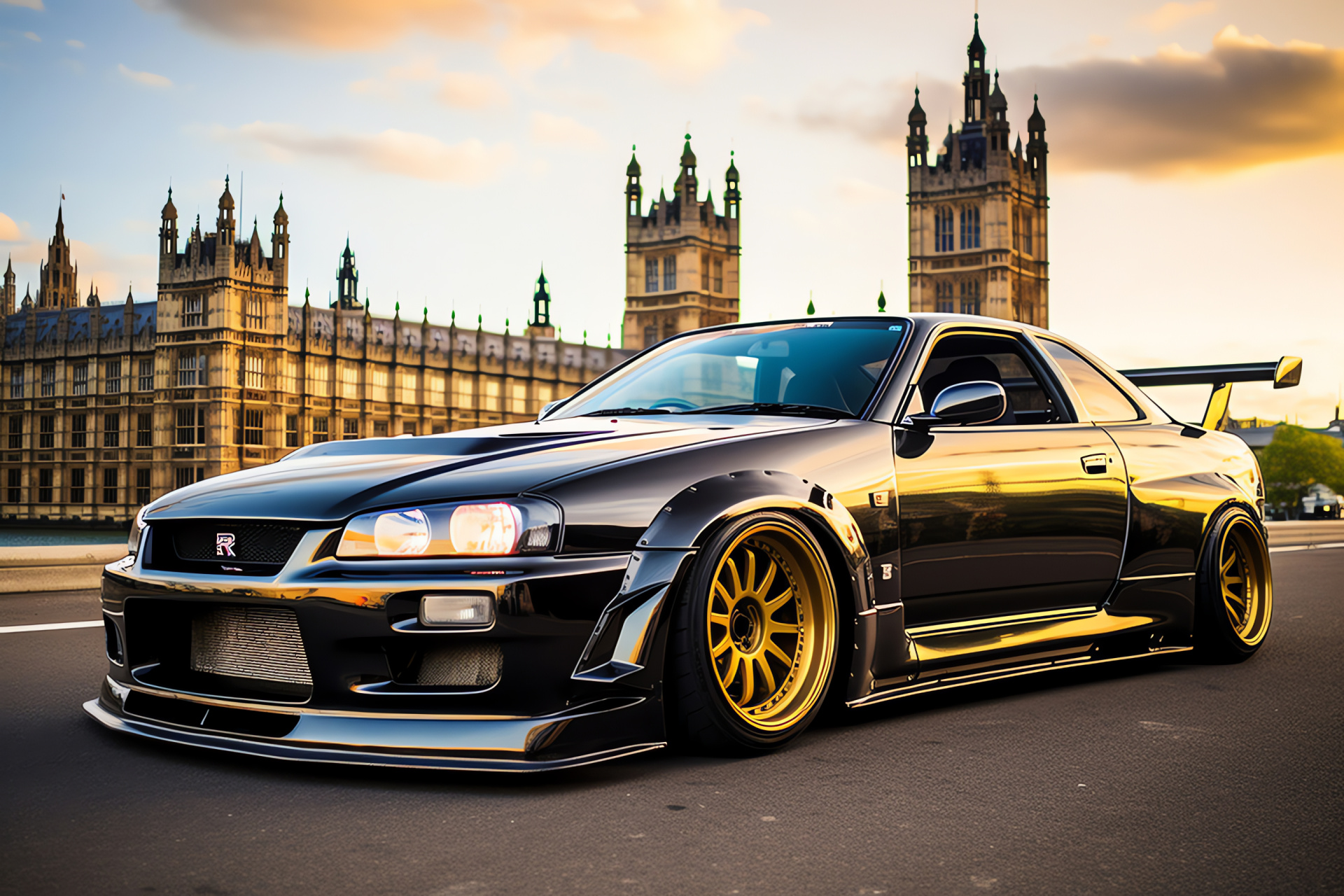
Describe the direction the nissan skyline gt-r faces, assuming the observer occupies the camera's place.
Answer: facing the viewer and to the left of the viewer
